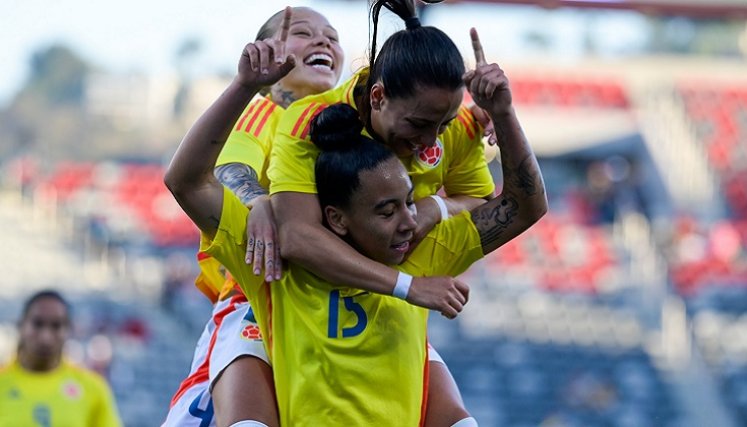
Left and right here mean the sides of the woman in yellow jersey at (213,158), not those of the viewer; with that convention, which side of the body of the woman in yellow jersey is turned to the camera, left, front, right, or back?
front

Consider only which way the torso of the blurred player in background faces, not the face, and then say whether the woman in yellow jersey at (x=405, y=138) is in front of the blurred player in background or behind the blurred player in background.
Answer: in front

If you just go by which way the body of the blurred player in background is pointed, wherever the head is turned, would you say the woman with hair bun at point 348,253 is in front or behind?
in front

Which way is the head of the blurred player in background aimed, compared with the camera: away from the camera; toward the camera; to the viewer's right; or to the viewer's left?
toward the camera

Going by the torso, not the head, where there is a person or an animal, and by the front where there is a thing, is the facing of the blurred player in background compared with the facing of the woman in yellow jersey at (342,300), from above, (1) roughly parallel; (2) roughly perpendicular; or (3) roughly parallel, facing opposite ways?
roughly parallel

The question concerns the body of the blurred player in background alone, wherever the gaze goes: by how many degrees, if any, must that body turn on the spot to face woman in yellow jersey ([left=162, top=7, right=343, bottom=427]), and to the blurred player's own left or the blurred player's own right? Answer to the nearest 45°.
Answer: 0° — they already face them

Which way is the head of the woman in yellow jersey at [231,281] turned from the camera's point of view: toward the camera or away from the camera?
toward the camera

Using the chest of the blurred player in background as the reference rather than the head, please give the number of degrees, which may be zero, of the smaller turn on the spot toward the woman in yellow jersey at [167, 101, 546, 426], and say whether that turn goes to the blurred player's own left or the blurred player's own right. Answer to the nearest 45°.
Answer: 0° — they already face them

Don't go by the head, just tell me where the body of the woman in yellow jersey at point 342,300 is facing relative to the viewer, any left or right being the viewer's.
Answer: facing the viewer

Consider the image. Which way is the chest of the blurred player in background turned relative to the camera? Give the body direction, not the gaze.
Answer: toward the camera

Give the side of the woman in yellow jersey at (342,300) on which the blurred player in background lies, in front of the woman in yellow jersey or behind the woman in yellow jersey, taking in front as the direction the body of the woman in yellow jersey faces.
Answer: behind

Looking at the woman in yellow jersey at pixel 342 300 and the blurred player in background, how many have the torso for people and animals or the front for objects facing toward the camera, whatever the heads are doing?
2
